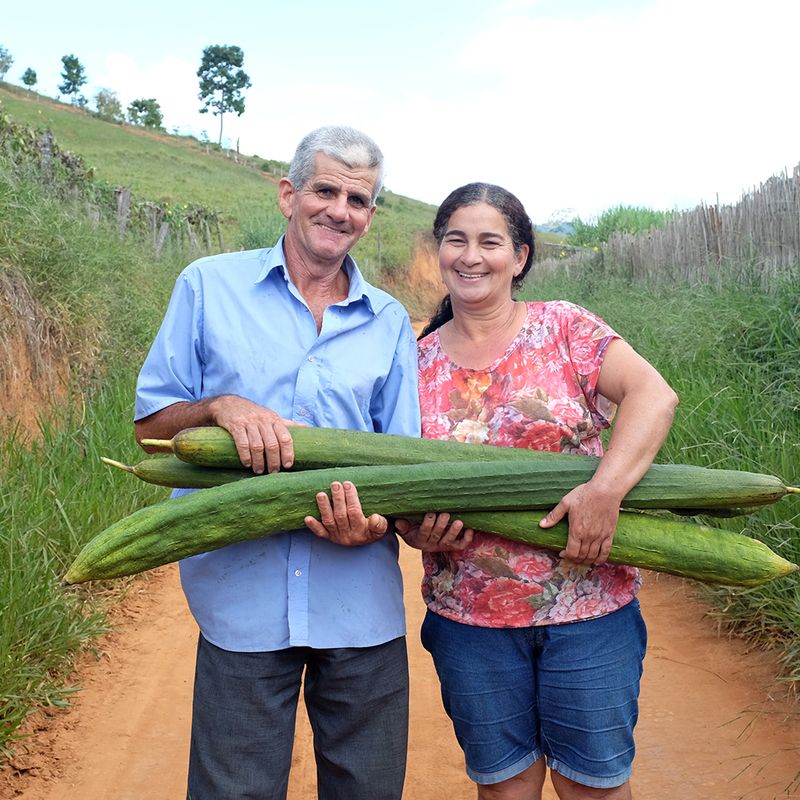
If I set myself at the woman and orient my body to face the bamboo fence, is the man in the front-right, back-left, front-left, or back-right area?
back-left

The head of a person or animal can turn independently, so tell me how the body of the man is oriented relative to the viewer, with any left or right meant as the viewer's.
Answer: facing the viewer

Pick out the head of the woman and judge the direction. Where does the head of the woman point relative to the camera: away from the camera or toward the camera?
toward the camera

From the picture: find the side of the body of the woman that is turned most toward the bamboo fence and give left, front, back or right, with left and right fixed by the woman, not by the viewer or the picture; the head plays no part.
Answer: back

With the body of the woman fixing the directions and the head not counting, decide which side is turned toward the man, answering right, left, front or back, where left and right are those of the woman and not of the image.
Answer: right

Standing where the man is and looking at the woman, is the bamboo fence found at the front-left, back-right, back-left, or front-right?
front-left

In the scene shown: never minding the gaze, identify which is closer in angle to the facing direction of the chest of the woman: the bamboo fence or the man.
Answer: the man

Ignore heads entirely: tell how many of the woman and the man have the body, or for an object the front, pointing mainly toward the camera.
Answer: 2

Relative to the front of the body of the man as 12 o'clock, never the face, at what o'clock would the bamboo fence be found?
The bamboo fence is roughly at 7 o'clock from the man.

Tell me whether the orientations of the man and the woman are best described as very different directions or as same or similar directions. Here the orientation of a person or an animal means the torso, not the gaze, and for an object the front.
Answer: same or similar directions
